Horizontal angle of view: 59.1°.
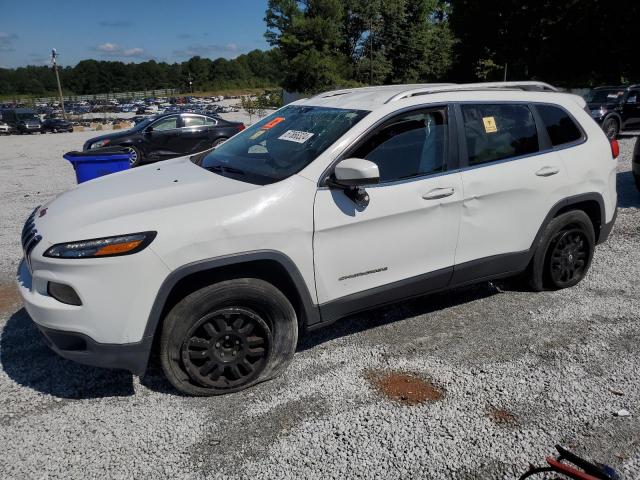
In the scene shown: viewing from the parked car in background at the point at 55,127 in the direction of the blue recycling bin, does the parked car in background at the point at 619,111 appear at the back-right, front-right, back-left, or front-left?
front-left

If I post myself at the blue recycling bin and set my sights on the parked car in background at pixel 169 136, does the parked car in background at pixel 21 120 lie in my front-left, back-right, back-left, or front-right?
front-left

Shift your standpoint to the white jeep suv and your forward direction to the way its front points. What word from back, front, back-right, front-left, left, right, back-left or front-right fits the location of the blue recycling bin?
right

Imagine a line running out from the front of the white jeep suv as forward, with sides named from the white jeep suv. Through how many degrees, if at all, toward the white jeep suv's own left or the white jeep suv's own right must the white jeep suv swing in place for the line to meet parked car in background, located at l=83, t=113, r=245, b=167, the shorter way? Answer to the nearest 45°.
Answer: approximately 135° to the white jeep suv's own right

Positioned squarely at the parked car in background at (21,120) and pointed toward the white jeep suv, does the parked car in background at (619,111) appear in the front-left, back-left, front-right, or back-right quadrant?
front-left

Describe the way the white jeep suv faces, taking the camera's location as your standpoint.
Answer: facing the viewer and to the left of the viewer

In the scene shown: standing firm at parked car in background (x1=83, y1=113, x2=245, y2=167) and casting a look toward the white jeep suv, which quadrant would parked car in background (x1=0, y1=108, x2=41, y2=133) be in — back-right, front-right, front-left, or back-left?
back-right

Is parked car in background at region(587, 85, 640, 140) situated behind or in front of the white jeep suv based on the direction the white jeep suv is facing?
behind

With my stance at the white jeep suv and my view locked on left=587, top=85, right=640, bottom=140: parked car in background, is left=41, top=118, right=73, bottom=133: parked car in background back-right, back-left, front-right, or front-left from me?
front-left

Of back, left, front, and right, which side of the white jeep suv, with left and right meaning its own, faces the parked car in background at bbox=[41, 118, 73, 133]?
right
